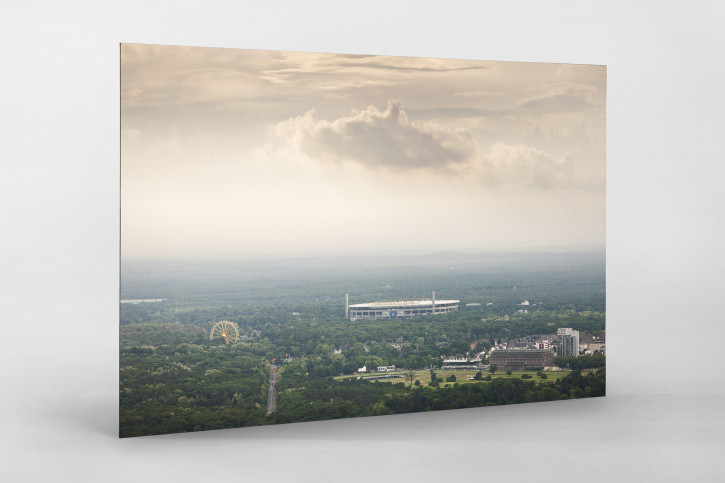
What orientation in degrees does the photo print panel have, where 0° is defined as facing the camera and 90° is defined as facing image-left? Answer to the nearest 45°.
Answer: approximately 315°
